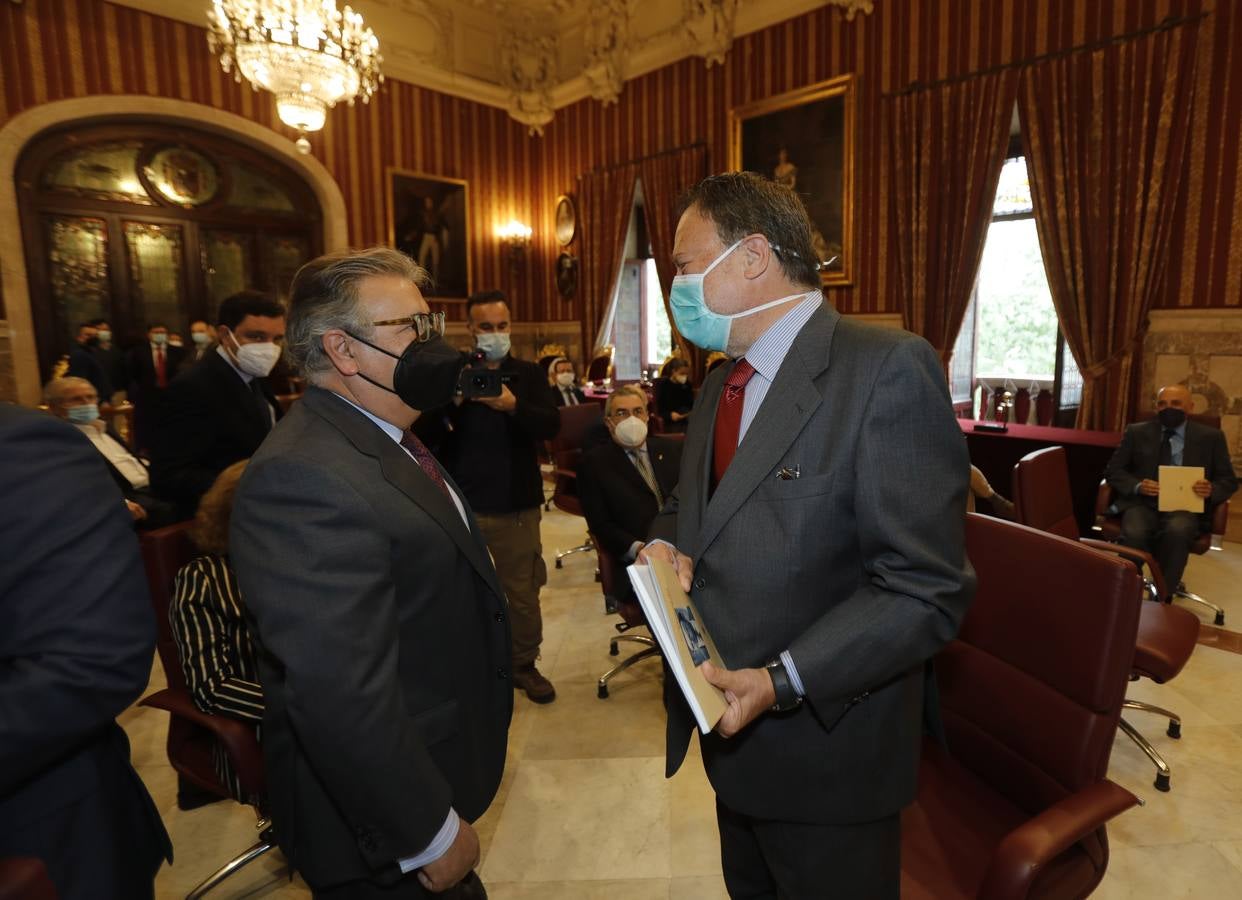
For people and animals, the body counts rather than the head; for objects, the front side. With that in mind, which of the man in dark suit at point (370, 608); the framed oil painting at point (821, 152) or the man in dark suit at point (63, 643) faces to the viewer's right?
the man in dark suit at point (370, 608)

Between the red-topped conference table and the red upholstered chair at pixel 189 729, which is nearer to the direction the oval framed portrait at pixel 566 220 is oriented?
the red upholstered chair

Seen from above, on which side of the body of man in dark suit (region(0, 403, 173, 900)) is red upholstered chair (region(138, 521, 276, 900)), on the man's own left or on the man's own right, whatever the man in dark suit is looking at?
on the man's own right

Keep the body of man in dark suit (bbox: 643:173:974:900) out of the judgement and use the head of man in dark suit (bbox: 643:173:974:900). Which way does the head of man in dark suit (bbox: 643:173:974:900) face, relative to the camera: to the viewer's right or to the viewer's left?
to the viewer's left

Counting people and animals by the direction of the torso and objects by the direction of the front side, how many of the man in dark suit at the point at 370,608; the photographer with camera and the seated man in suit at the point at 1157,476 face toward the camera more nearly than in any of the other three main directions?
2

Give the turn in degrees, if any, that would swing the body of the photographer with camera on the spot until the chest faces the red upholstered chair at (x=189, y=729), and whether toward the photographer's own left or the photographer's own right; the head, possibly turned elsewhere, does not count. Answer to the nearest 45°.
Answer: approximately 45° to the photographer's own right

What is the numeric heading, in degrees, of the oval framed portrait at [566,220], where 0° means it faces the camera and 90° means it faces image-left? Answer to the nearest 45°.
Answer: approximately 45°
